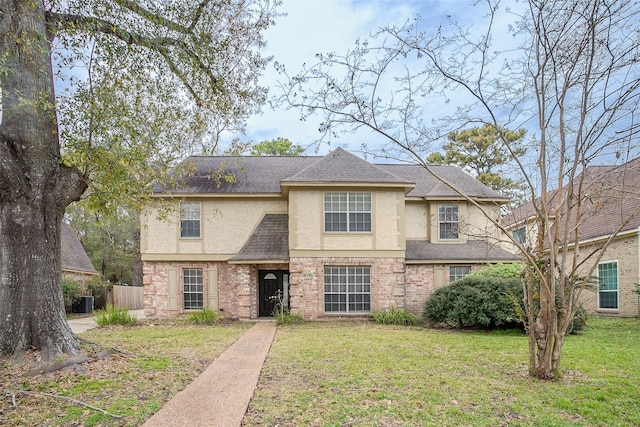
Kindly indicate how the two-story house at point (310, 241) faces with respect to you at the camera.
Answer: facing the viewer

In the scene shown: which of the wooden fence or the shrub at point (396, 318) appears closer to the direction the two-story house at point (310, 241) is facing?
the shrub

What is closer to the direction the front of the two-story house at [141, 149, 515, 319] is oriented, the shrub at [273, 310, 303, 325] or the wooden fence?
the shrub

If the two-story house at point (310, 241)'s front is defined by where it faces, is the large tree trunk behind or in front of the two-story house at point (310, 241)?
in front

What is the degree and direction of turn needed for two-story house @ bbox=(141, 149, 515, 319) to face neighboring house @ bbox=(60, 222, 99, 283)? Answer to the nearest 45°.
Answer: approximately 135° to its right
